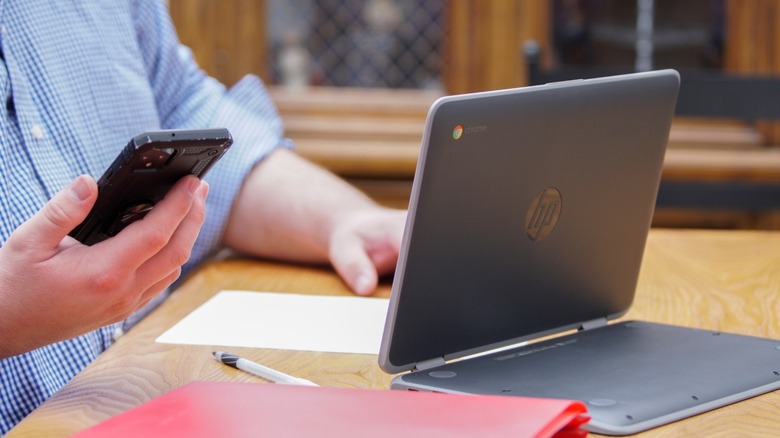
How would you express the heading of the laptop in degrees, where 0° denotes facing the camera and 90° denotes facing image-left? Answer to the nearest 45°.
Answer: approximately 135°

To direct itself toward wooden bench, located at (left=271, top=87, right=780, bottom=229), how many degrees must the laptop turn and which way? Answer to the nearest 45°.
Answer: approximately 45° to its right

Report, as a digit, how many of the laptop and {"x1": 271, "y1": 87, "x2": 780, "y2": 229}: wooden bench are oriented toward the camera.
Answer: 1

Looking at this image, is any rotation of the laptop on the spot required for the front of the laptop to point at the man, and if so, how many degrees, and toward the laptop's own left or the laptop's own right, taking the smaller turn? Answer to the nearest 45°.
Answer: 0° — it already faces them

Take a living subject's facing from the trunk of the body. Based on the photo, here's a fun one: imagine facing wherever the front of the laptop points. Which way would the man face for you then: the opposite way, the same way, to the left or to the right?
the opposite way

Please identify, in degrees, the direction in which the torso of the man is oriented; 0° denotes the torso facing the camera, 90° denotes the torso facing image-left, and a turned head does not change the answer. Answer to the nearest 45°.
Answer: approximately 315°

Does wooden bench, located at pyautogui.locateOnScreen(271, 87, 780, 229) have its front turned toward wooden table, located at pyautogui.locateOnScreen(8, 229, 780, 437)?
yes
